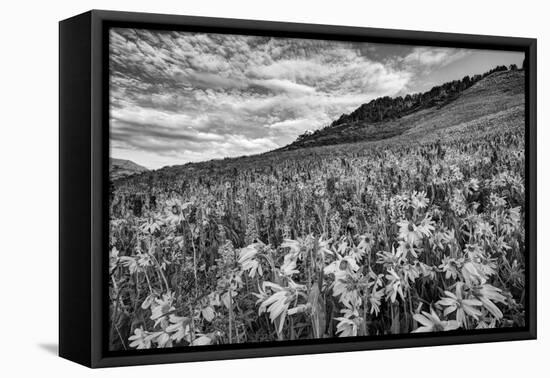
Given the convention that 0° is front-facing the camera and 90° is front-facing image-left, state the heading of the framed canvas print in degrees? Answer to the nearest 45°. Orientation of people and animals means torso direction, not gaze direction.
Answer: approximately 315°
